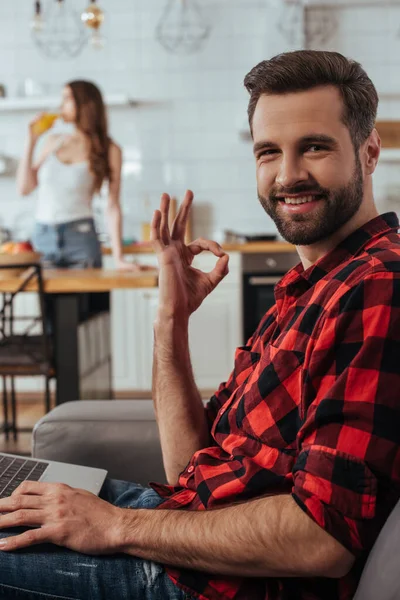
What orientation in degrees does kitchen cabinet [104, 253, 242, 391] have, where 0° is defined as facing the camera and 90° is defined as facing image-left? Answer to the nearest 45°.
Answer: approximately 0°

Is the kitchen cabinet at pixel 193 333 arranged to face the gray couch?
yes

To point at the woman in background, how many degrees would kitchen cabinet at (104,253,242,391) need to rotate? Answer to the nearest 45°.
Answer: approximately 45° to its right

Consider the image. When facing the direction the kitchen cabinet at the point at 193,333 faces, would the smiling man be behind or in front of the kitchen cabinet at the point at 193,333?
in front

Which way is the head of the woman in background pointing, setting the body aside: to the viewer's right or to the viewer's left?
to the viewer's left
